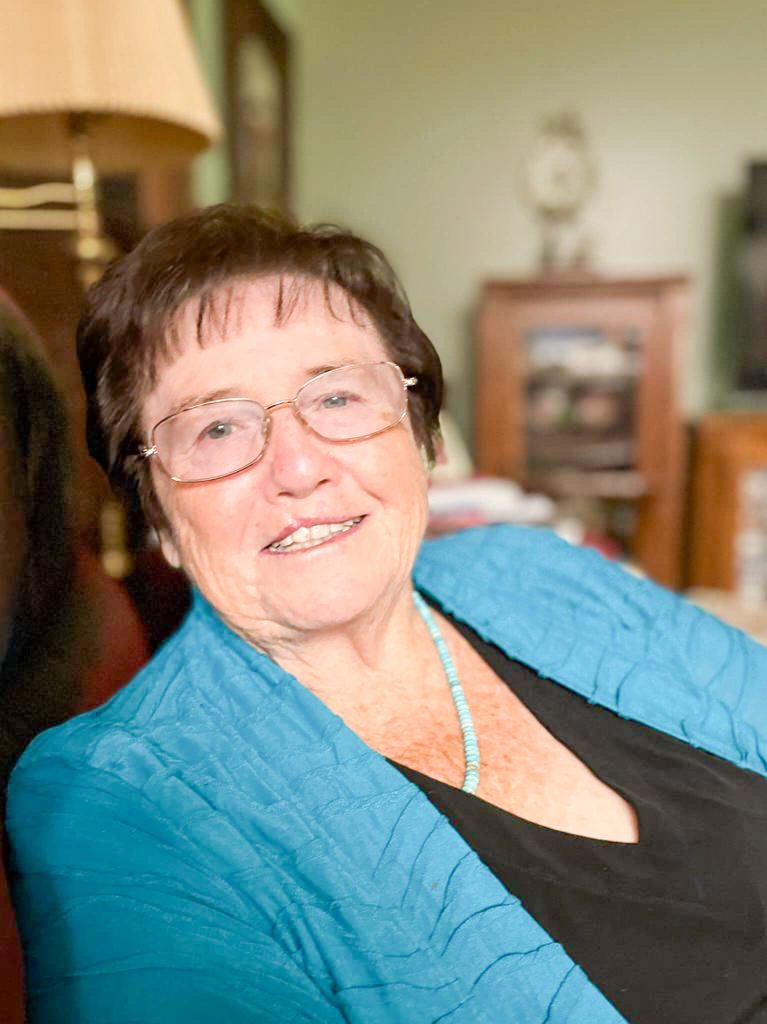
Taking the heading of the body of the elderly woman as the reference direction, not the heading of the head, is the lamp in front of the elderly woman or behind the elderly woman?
behind

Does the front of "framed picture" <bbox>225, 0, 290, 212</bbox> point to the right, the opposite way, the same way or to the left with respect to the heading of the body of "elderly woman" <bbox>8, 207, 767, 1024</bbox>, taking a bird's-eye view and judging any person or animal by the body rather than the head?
the same way

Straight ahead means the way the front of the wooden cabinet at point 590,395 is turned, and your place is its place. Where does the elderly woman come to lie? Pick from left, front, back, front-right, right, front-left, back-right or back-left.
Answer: front

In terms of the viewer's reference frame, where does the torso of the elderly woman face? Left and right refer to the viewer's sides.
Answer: facing the viewer and to the right of the viewer

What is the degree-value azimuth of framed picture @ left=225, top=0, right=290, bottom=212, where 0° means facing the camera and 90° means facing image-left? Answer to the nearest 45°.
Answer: approximately 315°

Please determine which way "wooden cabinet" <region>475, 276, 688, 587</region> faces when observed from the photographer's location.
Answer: facing the viewer

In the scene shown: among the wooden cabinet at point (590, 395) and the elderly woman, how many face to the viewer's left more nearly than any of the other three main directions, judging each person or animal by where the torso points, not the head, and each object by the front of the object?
0

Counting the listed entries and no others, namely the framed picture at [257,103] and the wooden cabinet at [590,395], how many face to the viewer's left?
0

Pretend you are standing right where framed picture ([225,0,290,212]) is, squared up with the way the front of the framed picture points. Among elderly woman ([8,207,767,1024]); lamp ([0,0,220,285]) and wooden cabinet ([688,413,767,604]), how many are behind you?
0

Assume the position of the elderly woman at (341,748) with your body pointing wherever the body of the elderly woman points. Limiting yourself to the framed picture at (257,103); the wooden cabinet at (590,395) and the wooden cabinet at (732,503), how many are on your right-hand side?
0

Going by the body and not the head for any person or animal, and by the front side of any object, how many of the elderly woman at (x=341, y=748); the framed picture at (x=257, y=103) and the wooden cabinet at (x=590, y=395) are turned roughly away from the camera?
0

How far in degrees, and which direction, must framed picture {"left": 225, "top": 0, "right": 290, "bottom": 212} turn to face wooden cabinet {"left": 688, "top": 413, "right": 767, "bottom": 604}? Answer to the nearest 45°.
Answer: approximately 45° to its left
